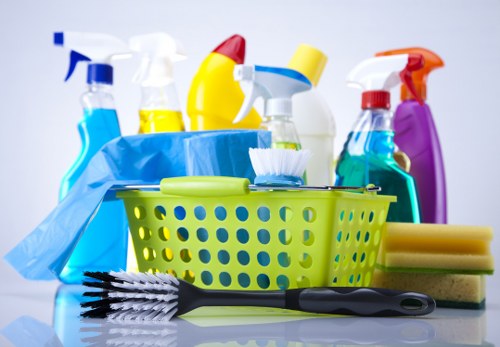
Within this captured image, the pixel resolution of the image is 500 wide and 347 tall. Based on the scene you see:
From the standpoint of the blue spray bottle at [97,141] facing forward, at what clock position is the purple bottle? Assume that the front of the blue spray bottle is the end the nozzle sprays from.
The purple bottle is roughly at 6 o'clock from the blue spray bottle.

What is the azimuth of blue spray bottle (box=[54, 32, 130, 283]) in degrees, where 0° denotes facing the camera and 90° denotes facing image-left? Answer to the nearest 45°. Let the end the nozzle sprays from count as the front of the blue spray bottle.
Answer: approximately 90°

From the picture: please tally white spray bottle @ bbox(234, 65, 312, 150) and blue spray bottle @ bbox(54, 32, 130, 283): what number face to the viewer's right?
0

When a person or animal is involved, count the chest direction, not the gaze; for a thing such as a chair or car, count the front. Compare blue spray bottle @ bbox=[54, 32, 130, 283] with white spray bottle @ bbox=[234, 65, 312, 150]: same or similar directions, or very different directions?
same or similar directions

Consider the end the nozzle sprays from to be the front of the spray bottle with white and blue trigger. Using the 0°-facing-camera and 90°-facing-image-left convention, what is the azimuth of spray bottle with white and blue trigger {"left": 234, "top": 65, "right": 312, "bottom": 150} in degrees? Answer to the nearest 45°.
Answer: approximately 90°
